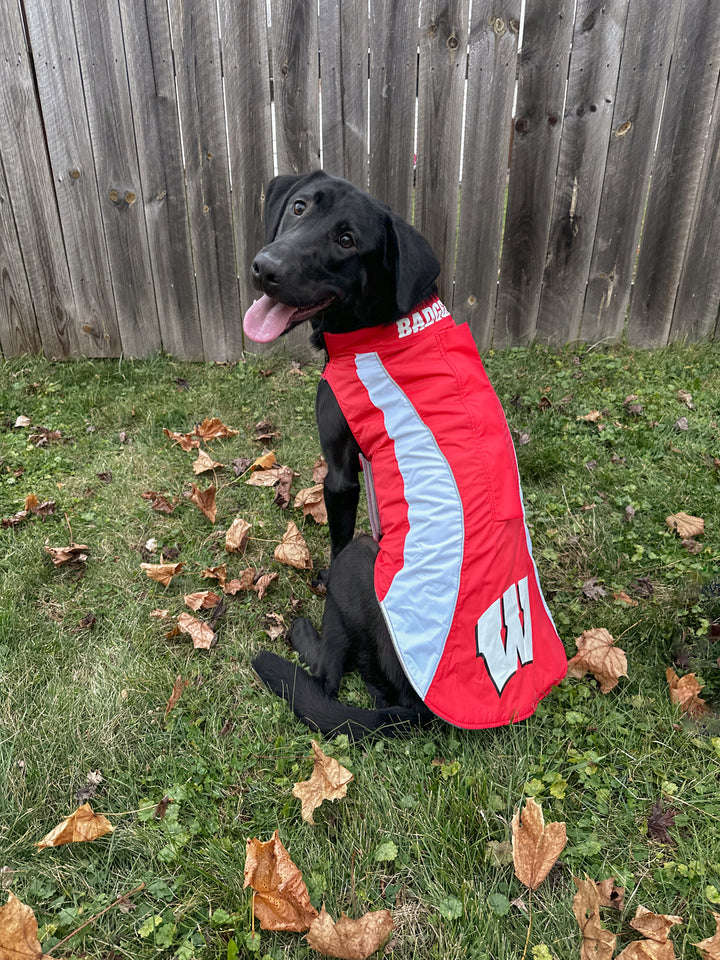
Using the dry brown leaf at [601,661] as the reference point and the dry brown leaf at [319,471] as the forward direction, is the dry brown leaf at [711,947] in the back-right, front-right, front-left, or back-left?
back-left
